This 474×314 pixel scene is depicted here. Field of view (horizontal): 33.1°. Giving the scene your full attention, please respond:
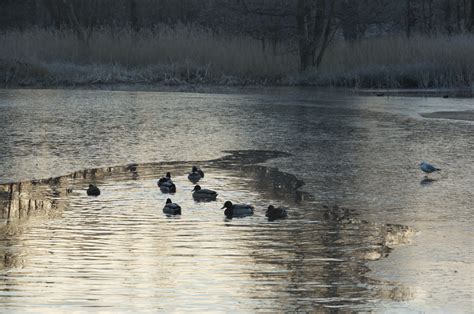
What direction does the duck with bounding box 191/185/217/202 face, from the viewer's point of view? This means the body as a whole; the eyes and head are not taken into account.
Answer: to the viewer's left

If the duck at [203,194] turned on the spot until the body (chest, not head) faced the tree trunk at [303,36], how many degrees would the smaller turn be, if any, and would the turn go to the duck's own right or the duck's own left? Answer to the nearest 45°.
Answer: approximately 90° to the duck's own right

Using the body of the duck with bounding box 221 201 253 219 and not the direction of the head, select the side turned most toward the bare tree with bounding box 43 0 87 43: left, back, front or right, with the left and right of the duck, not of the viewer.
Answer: right

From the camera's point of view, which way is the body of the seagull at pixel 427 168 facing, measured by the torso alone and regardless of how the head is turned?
to the viewer's left

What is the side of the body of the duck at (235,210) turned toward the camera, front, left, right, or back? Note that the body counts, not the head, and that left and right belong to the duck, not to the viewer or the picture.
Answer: left

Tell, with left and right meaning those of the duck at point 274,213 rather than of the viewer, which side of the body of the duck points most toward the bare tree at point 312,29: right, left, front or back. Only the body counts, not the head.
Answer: right

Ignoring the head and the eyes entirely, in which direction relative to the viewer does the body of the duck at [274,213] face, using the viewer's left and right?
facing to the left of the viewer

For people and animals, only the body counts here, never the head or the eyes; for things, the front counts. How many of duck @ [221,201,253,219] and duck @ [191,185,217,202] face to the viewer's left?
2
